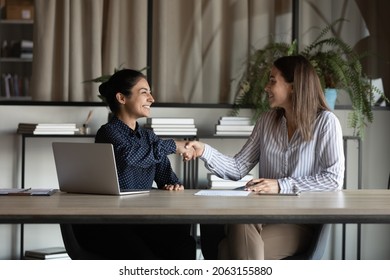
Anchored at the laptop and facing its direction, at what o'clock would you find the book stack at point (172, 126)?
The book stack is roughly at 11 o'clock from the laptop.

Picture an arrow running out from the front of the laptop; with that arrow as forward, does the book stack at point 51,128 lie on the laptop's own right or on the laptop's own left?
on the laptop's own left

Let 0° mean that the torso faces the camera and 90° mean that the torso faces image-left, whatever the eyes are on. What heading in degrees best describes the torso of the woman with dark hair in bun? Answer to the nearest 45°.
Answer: approximately 315°

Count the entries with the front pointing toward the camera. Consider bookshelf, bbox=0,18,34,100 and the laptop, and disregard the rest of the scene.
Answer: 1

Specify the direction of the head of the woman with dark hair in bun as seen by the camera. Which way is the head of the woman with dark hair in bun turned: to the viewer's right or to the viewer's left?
to the viewer's right

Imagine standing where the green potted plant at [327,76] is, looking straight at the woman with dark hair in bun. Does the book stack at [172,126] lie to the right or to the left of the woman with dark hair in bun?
right

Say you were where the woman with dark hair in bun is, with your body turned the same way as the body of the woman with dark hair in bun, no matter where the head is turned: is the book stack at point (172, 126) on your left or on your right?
on your left

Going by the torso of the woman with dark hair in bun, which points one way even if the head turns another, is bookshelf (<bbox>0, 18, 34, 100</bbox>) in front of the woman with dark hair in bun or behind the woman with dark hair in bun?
behind

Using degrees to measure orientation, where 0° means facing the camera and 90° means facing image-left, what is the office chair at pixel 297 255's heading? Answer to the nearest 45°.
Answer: approximately 45°

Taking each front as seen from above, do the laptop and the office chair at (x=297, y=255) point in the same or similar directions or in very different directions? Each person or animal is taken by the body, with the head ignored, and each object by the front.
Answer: very different directions
